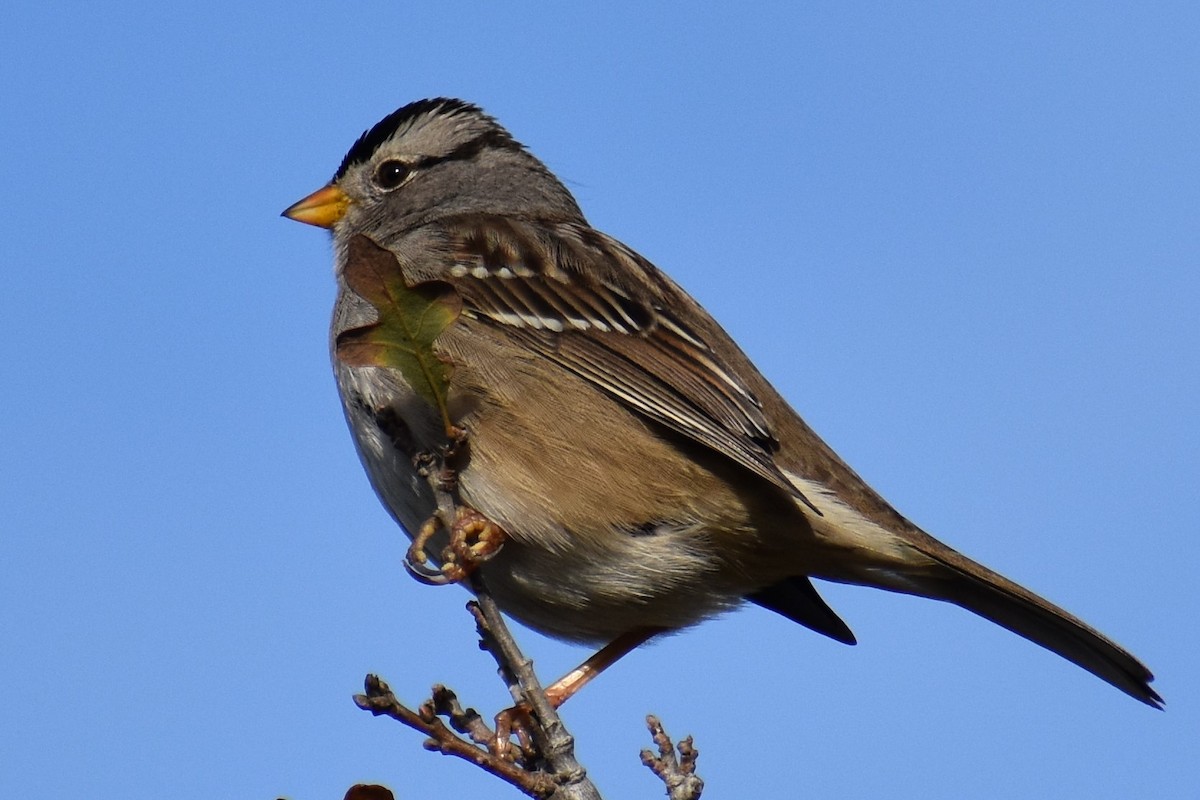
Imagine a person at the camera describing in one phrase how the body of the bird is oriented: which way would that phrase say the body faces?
to the viewer's left
